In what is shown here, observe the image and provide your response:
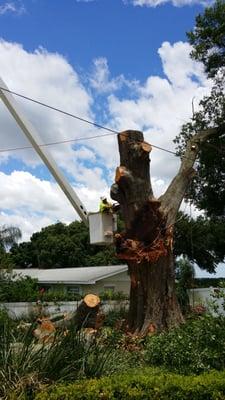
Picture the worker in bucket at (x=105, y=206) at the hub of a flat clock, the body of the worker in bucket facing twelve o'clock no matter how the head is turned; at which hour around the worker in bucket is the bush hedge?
The bush hedge is roughly at 3 o'clock from the worker in bucket.

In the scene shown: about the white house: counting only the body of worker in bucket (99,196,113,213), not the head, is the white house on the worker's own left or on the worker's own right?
on the worker's own left

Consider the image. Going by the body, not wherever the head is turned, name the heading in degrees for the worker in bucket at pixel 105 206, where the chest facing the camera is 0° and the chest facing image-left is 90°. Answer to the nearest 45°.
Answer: approximately 270°

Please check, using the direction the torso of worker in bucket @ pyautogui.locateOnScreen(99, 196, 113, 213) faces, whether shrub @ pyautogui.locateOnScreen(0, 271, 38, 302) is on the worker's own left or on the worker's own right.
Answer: on the worker's own left

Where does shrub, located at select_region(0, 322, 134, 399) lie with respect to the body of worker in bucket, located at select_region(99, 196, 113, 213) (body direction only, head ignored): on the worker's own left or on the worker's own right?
on the worker's own right
